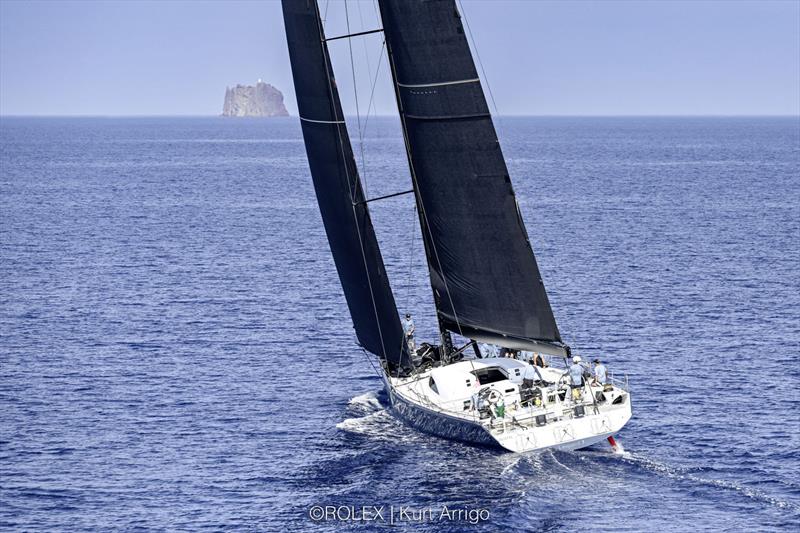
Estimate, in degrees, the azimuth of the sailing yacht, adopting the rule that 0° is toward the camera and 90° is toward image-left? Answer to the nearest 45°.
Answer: approximately 135°
